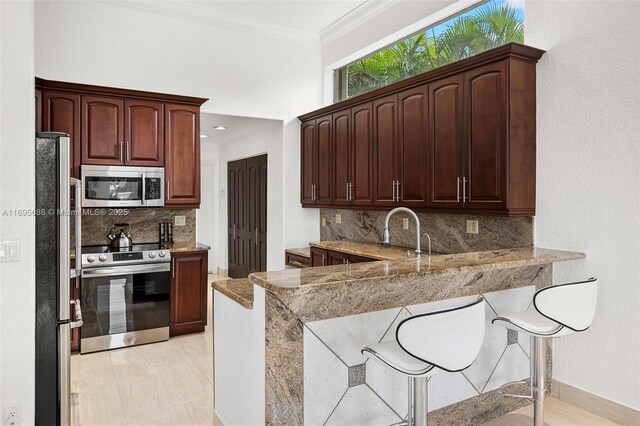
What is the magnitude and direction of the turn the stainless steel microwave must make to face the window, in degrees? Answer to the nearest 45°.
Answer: approximately 45° to its left

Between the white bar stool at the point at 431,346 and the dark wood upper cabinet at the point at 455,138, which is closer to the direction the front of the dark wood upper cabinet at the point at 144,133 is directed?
the white bar stool

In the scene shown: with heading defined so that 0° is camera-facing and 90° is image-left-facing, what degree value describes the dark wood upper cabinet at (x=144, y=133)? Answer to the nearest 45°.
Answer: approximately 0°

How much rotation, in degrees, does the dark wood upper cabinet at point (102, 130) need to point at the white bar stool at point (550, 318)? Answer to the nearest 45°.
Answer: approximately 45° to its left

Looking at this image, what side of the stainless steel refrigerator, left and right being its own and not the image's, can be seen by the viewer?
right

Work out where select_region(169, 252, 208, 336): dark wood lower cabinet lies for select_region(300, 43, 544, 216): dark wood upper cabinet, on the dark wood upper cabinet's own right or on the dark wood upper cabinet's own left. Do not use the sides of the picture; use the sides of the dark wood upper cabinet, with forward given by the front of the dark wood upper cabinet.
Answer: on the dark wood upper cabinet's own right

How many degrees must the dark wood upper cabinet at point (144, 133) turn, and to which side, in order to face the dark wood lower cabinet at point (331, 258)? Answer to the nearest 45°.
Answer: approximately 90° to its left

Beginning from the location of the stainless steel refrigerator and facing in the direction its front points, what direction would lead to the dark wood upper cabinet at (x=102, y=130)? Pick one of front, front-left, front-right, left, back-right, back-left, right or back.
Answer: left

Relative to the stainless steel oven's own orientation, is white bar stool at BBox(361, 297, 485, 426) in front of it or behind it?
in front

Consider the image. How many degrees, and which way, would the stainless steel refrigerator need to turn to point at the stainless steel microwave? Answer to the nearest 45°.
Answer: approximately 90° to its left
